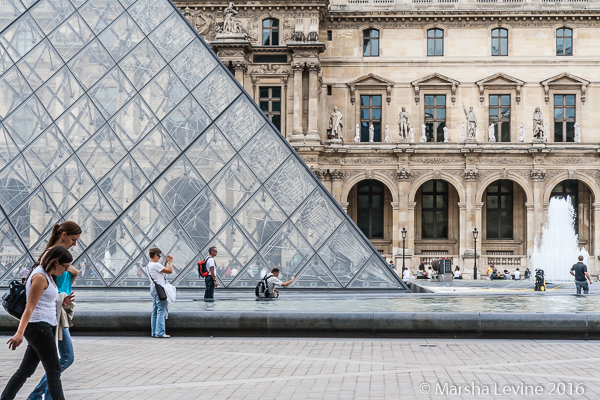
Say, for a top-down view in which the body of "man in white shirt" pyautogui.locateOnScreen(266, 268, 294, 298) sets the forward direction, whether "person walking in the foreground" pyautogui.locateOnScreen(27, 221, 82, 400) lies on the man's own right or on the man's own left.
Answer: on the man's own right

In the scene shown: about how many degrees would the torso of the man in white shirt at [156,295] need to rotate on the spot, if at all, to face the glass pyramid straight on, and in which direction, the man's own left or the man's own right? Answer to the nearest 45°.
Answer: approximately 90° to the man's own left

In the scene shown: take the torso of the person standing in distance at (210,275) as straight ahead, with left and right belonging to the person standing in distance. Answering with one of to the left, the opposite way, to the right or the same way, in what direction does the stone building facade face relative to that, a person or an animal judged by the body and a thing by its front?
to the right

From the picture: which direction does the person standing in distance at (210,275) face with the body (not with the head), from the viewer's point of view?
to the viewer's right

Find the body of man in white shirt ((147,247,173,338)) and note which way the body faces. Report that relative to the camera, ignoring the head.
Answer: to the viewer's right

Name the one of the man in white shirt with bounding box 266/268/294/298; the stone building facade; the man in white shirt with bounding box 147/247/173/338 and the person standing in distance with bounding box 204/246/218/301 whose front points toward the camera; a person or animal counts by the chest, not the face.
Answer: the stone building facade

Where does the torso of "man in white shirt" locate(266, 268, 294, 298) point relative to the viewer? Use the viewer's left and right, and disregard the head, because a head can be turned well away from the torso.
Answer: facing to the right of the viewer

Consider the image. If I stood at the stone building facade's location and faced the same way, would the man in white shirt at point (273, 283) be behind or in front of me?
in front

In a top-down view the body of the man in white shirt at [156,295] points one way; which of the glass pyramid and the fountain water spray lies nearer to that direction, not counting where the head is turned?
the fountain water spray

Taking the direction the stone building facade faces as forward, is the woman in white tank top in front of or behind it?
in front

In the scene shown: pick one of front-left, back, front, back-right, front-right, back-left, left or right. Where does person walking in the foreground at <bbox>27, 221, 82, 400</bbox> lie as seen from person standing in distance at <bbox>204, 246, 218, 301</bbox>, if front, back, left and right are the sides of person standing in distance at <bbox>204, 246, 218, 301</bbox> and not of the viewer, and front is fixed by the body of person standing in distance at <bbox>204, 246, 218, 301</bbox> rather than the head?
right

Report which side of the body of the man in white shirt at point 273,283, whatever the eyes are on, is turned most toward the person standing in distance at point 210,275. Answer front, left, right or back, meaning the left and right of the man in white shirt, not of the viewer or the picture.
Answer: back

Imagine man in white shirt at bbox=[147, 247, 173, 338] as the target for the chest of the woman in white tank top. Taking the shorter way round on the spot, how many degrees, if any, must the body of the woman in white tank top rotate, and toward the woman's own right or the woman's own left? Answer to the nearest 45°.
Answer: approximately 90° to the woman's own left
